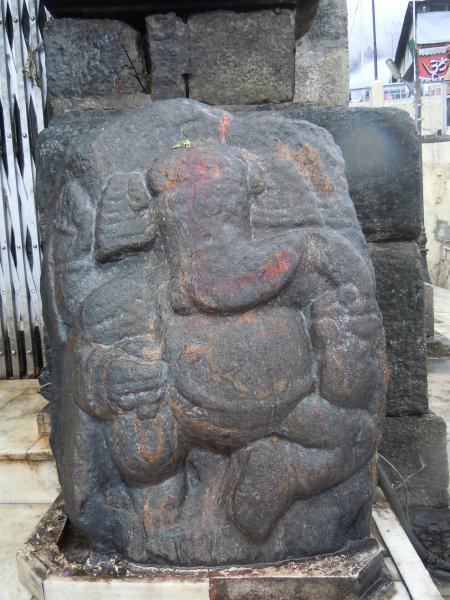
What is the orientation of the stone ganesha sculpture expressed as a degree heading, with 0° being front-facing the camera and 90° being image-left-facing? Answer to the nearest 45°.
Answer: approximately 0°

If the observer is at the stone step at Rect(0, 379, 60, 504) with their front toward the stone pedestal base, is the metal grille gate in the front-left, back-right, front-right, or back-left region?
back-left

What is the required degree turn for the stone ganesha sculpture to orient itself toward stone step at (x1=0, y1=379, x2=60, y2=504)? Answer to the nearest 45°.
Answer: approximately 135° to its right
